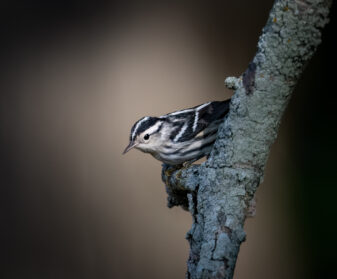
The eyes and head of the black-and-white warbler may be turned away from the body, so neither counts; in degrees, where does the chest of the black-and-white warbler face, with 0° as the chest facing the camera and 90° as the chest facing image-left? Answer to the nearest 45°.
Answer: approximately 90°
